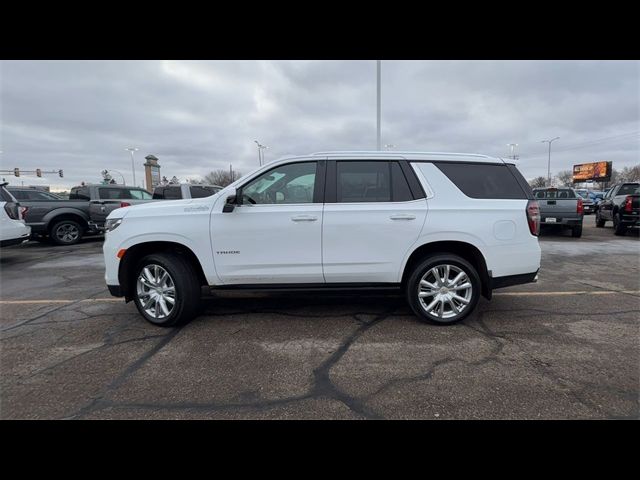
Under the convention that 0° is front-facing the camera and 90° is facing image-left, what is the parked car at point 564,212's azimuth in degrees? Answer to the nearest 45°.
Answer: approximately 180°

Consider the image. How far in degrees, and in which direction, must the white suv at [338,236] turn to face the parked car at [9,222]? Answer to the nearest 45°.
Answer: approximately 45° to its right

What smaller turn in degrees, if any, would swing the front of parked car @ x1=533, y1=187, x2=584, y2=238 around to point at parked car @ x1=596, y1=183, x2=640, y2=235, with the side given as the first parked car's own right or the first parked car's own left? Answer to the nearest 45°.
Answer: approximately 45° to the first parked car's own right

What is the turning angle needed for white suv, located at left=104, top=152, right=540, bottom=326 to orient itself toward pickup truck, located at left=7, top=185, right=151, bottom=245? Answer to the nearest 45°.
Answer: approximately 45° to its right

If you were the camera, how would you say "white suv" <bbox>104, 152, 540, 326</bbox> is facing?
facing to the left of the viewer

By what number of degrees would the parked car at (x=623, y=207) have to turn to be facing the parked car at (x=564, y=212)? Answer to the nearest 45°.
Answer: approximately 90° to its left

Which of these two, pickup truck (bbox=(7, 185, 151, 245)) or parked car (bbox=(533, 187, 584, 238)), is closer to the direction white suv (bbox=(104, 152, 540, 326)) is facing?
the pickup truck

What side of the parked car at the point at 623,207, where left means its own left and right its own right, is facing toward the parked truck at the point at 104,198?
left

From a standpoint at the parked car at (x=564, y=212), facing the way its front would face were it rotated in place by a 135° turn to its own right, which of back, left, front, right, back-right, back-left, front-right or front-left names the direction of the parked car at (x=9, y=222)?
right

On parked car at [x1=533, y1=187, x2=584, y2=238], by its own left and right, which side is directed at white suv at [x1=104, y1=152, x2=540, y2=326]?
back

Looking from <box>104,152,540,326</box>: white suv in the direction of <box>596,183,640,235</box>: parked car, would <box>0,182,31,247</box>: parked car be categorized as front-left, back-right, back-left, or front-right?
back-left

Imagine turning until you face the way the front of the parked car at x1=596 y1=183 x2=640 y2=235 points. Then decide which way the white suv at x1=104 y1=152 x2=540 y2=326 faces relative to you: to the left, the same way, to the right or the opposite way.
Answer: to the left

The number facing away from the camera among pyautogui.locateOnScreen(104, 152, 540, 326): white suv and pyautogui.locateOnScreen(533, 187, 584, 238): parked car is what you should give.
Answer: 1

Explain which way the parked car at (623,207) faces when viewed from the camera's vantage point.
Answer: facing away from the viewer and to the left of the viewer
